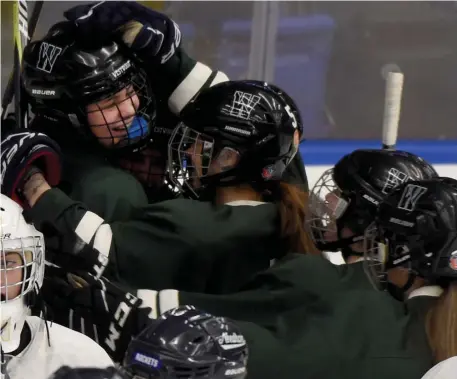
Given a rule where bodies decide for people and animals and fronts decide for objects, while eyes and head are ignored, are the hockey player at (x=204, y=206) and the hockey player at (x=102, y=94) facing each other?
yes

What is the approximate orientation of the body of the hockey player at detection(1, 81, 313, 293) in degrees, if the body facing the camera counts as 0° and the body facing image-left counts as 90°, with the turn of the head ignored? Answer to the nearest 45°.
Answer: approximately 135°

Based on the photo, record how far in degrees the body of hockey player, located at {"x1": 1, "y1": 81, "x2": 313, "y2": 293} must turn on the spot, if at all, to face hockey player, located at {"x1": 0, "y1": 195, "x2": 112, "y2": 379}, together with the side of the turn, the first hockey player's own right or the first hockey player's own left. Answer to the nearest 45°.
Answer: approximately 90° to the first hockey player's own left

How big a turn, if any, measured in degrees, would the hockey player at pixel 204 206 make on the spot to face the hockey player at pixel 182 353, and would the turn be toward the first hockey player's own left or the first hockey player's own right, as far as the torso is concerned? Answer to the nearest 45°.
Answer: approximately 135° to the first hockey player's own left

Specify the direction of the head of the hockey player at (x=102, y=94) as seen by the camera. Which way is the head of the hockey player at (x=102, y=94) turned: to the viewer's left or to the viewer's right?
to the viewer's right

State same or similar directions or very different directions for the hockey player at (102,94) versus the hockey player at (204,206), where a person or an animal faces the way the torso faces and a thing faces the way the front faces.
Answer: very different directions

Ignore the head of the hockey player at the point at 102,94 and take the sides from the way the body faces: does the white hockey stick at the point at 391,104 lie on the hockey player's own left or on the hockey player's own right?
on the hockey player's own left

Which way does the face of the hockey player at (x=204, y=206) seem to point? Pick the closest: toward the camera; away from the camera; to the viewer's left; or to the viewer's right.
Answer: to the viewer's left

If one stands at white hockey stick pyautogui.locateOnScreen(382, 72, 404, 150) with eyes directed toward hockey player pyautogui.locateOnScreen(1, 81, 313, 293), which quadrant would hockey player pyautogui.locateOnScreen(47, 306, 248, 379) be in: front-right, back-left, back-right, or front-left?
front-left

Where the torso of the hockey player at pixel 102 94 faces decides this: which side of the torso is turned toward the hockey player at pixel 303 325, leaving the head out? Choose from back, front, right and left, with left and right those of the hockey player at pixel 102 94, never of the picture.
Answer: front
